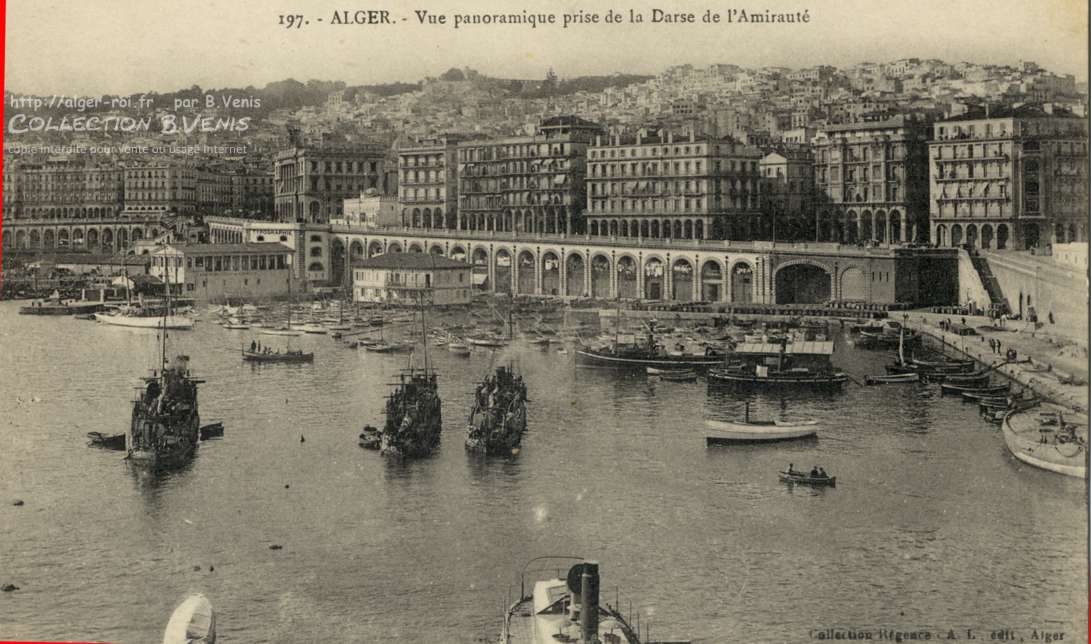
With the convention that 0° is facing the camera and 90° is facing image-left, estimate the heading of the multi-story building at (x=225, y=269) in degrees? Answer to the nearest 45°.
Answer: approximately 0°

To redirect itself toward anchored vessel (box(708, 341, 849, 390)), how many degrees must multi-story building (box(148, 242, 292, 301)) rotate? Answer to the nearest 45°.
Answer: approximately 45° to its left

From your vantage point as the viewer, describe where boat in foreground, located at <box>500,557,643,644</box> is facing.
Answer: facing away from the viewer

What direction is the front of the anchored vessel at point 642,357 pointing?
to the viewer's left

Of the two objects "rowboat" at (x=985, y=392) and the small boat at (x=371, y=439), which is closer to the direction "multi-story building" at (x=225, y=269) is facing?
the small boat

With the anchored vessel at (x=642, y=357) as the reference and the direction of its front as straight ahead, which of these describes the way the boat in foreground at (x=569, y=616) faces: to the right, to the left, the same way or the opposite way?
to the right

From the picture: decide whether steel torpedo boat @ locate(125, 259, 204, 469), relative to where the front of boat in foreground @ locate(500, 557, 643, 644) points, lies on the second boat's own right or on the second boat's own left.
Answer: on the second boat's own left
